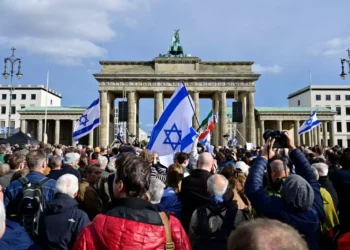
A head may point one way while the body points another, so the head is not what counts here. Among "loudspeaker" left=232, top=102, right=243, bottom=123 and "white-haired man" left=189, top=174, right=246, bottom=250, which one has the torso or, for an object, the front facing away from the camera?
the white-haired man

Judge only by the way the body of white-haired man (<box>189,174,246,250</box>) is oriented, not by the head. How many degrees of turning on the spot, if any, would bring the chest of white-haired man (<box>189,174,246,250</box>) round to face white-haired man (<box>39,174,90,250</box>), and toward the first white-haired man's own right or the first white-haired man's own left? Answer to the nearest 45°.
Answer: approximately 90° to the first white-haired man's own left

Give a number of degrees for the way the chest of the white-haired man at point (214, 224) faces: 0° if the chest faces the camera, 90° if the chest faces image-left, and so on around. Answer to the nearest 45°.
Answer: approximately 180°

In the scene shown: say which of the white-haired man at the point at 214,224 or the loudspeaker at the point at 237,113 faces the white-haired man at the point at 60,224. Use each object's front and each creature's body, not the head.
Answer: the loudspeaker

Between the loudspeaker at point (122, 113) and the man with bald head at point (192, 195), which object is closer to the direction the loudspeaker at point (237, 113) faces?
the man with bald head

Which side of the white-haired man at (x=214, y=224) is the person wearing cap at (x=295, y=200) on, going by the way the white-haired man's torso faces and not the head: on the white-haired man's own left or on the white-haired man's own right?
on the white-haired man's own right

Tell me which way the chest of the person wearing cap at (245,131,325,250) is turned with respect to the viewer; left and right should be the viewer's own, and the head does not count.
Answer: facing away from the viewer and to the left of the viewer

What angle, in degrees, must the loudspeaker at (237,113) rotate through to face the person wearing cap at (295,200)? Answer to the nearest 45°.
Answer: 0° — it already faces them

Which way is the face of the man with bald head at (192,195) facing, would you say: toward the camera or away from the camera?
away from the camera

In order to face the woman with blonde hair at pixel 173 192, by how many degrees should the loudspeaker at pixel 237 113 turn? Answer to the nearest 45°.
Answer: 0° — it already faces them

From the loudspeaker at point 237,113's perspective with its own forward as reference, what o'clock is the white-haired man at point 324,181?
The white-haired man is roughly at 12 o'clock from the loudspeaker.
